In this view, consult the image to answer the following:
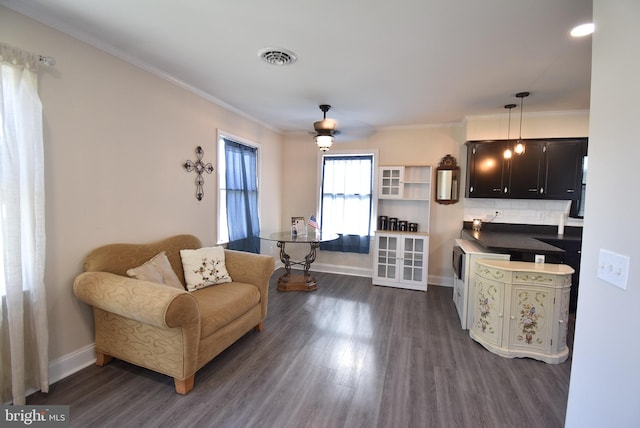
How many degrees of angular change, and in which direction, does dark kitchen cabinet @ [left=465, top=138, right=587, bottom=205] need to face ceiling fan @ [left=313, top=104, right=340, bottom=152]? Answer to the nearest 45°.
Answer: approximately 45° to its right

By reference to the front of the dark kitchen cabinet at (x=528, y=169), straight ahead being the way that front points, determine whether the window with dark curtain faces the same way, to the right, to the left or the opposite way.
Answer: to the left

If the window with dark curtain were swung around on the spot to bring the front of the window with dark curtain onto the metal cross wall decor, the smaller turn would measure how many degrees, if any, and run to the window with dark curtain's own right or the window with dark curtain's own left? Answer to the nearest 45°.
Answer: approximately 90° to the window with dark curtain's own right

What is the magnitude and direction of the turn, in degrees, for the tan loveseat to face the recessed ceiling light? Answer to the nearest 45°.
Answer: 0° — it already faces it

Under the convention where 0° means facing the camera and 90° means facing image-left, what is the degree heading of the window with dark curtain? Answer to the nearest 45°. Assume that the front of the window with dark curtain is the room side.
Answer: approximately 315°

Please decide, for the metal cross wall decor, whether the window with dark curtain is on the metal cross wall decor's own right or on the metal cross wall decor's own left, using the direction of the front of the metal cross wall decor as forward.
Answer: on the metal cross wall decor's own left

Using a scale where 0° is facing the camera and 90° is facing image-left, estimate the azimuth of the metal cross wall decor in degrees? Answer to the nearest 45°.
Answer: approximately 315°

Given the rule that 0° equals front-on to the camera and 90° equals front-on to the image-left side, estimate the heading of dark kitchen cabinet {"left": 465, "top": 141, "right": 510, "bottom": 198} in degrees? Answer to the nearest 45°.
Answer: approximately 0°

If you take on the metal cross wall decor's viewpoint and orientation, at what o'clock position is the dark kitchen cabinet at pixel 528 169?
The dark kitchen cabinet is roughly at 11 o'clock from the metal cross wall decor.

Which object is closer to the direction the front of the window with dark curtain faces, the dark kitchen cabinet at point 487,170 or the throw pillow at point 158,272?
the dark kitchen cabinet
